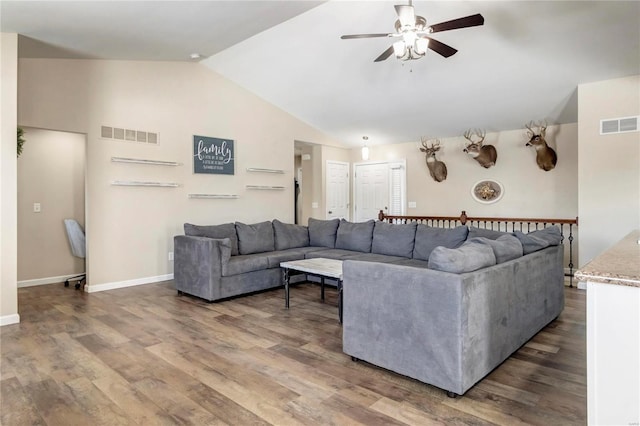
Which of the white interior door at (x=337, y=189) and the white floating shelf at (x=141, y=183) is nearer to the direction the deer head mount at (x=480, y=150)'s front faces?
the white floating shelf

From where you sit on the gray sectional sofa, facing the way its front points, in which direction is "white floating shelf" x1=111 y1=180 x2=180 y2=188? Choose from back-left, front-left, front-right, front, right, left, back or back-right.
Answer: right

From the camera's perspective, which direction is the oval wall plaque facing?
toward the camera

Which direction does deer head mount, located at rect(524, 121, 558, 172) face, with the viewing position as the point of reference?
facing the viewer and to the left of the viewer

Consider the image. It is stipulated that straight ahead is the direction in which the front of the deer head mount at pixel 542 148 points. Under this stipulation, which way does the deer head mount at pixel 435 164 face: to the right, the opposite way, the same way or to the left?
the same way

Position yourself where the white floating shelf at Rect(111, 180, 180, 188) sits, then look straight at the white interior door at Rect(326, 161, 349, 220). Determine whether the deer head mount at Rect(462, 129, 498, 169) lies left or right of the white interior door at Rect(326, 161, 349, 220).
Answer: right

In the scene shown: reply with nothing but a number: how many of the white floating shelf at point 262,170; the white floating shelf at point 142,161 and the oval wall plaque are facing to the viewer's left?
0

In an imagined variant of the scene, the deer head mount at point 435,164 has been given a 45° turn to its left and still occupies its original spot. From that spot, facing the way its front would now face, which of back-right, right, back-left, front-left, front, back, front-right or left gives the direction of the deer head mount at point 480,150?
front-left

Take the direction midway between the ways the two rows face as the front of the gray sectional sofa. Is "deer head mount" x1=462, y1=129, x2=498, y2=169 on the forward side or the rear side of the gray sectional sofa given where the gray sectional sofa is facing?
on the rear side

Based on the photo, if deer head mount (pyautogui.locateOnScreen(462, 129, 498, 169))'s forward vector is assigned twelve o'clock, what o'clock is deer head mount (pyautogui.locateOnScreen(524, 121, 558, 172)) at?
deer head mount (pyautogui.locateOnScreen(524, 121, 558, 172)) is roughly at 8 o'clock from deer head mount (pyautogui.locateOnScreen(462, 129, 498, 169)).

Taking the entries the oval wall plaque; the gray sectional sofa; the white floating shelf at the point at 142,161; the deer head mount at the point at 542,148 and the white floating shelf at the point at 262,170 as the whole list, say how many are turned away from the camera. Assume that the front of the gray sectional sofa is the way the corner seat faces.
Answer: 0

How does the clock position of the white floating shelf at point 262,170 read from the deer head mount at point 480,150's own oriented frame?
The white floating shelf is roughly at 1 o'clock from the deer head mount.

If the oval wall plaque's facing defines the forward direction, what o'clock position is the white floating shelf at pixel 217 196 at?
The white floating shelf is roughly at 2 o'clock from the oval wall plaque.

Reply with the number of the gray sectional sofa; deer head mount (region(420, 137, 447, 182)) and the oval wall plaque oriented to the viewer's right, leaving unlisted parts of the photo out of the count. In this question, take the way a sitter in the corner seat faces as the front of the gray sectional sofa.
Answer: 0

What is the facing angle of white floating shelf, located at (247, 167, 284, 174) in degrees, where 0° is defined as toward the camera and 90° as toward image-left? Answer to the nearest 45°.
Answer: approximately 315°

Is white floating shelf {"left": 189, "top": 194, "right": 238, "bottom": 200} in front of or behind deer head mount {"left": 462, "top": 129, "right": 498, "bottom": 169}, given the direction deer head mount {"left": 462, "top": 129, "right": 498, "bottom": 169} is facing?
in front
